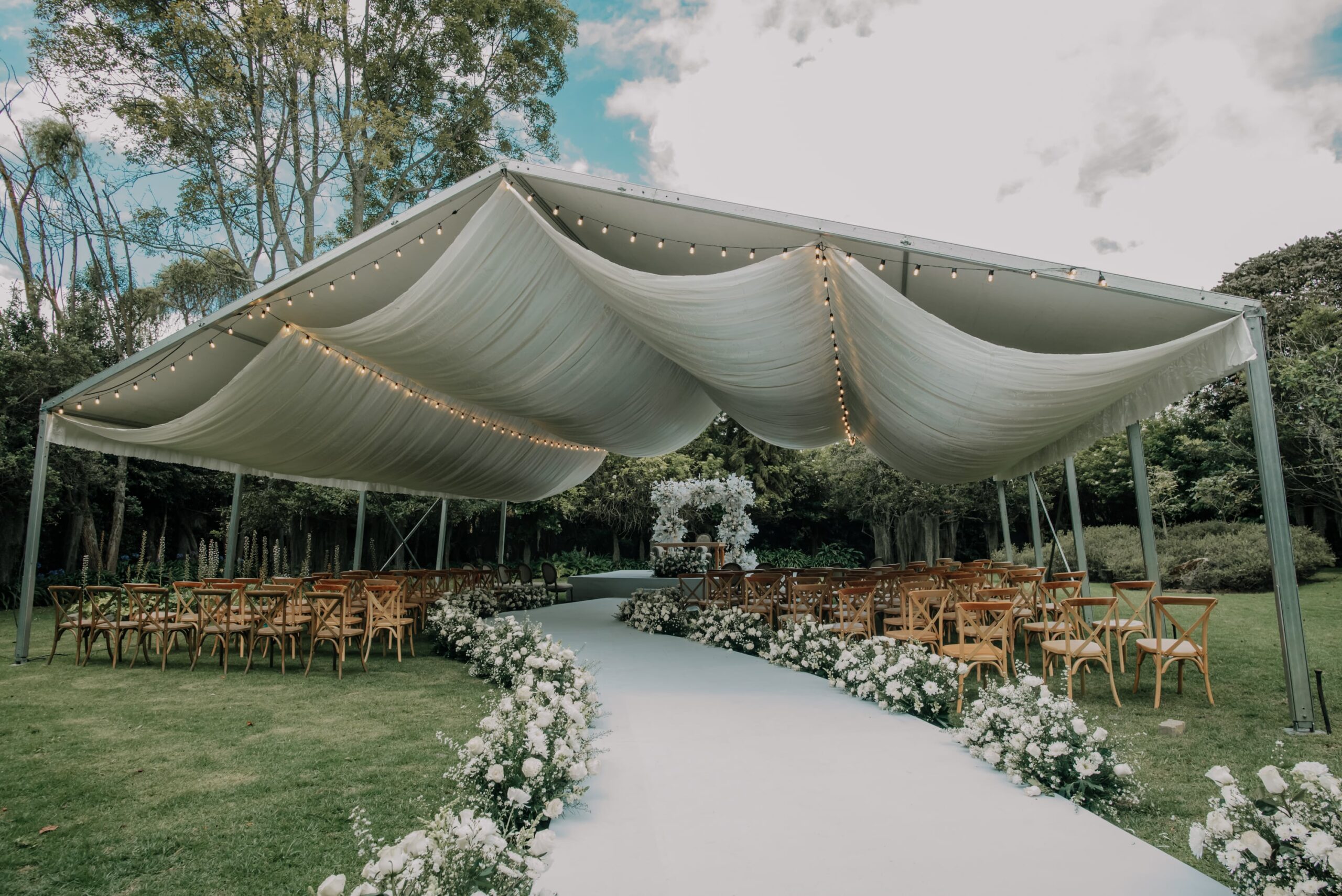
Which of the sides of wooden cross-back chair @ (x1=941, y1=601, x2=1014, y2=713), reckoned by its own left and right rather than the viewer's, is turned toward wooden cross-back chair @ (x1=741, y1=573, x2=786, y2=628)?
front

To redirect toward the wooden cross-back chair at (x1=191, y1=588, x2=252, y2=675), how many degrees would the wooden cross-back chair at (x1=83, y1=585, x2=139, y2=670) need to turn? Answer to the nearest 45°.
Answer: approximately 90° to its right

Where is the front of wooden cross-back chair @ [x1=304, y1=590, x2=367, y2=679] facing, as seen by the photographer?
facing away from the viewer and to the right of the viewer

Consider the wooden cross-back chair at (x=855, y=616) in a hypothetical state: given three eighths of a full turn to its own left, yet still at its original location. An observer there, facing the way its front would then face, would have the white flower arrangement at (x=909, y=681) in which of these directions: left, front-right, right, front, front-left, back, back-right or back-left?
front

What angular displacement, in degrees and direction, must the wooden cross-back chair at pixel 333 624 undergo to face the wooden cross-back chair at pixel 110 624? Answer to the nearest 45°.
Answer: approximately 90° to its left

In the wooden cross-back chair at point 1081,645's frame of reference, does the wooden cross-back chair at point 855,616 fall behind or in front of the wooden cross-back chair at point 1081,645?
in front

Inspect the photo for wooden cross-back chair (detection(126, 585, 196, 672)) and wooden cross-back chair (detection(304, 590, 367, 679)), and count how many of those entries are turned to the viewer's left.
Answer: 0

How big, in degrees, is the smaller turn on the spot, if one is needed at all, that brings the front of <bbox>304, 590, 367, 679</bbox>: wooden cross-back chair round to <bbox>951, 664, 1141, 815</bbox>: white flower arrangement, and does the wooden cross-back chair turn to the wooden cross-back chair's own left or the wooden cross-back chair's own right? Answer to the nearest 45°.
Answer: approximately 90° to the wooden cross-back chair's own right

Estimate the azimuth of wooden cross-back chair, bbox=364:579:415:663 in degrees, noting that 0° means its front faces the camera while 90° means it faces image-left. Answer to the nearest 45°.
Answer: approximately 225°

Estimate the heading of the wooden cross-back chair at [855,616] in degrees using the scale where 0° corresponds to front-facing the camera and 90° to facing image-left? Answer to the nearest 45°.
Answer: approximately 135°

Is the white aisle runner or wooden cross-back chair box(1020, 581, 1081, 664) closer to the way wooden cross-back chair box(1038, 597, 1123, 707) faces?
the wooden cross-back chair

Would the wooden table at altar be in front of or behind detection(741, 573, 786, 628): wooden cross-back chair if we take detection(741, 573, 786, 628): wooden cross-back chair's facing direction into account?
in front

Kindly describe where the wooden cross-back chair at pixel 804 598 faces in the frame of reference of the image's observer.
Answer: facing away from the viewer and to the left of the viewer

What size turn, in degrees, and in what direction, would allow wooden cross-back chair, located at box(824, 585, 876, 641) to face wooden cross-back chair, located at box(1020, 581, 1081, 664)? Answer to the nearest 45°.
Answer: approximately 135° to its right

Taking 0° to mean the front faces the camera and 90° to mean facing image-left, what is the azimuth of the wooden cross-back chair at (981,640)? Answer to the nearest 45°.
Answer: approximately 135°

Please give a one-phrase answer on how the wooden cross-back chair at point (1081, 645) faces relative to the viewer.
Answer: facing away from the viewer and to the left of the viewer

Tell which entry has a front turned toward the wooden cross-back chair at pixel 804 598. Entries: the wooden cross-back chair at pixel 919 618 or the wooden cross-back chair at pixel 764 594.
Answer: the wooden cross-back chair at pixel 919 618

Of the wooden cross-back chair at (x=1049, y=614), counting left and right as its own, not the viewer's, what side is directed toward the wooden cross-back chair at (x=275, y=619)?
left
